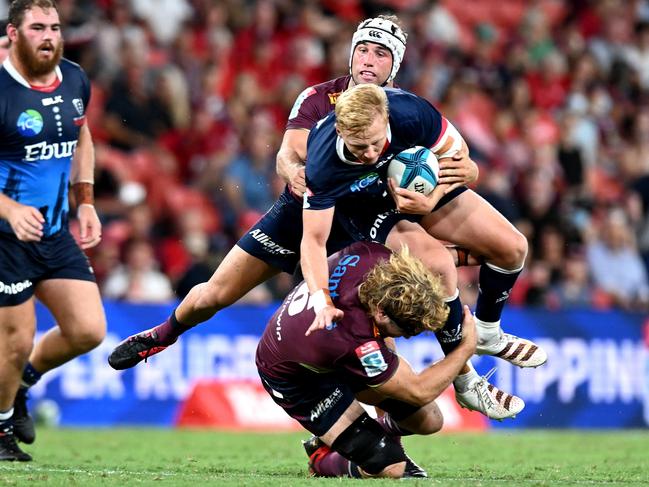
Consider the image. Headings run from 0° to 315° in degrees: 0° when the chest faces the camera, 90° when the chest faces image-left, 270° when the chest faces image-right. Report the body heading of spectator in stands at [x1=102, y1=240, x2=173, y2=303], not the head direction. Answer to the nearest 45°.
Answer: approximately 0°

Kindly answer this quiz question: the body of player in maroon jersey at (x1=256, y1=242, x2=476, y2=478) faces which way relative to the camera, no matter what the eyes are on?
to the viewer's right

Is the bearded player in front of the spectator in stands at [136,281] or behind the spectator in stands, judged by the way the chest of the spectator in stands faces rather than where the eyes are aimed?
in front

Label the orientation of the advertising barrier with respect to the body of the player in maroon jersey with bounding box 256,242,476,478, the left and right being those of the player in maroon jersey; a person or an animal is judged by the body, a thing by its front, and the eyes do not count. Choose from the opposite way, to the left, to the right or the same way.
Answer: to the right

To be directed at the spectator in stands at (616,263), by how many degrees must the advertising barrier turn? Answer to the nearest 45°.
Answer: approximately 135° to its left

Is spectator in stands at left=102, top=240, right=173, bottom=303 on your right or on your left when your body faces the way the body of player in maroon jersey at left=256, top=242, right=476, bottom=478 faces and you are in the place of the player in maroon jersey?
on your left

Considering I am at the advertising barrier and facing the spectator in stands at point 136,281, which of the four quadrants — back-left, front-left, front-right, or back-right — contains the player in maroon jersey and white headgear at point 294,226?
back-left

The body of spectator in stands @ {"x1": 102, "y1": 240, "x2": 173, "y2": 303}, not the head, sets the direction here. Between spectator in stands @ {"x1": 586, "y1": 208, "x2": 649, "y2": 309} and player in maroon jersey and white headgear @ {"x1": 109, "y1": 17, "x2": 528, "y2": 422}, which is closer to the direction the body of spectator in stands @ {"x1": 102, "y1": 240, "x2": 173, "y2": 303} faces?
the player in maroon jersey and white headgear

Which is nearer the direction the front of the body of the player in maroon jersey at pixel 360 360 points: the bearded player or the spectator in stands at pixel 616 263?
the spectator in stands

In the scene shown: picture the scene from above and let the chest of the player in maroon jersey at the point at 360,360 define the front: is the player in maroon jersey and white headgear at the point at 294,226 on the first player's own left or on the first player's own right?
on the first player's own left

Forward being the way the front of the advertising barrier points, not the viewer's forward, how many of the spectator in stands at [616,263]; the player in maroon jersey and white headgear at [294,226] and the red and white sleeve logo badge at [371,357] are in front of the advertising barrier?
2
